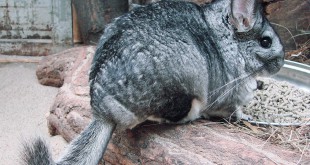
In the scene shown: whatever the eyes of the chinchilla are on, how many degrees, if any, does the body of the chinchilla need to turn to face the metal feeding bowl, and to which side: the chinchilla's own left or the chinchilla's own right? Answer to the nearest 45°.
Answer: approximately 45° to the chinchilla's own left

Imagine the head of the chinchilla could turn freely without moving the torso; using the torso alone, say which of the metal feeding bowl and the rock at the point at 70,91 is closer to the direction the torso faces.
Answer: the metal feeding bowl

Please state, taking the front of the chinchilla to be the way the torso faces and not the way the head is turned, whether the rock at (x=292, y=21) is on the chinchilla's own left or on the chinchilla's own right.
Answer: on the chinchilla's own left

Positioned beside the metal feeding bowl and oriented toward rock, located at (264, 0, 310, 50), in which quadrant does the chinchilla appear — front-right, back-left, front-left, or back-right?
back-left

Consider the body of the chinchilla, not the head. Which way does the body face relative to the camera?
to the viewer's right
